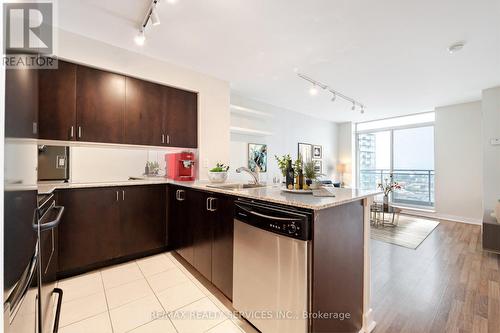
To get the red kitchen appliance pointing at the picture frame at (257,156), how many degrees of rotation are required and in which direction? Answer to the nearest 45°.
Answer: approximately 90° to its left

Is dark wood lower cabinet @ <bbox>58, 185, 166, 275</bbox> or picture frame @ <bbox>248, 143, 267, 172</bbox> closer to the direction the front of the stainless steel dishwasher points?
the dark wood lower cabinet

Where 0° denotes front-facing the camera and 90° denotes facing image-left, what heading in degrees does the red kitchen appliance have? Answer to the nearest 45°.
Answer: approximately 315°

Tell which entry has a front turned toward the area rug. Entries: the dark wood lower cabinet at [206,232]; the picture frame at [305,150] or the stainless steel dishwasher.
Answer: the picture frame

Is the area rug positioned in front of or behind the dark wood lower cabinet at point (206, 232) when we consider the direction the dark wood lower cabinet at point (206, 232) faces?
behind

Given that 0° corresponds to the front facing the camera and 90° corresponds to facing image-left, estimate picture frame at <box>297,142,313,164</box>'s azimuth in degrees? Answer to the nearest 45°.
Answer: approximately 315°

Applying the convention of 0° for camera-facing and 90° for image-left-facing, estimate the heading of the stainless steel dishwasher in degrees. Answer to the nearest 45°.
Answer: approximately 45°

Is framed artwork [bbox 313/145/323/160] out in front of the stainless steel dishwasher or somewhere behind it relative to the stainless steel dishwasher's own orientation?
behind

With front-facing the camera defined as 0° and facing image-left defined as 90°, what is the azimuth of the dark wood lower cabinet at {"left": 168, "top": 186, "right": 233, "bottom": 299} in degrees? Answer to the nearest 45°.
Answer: approximately 45°
